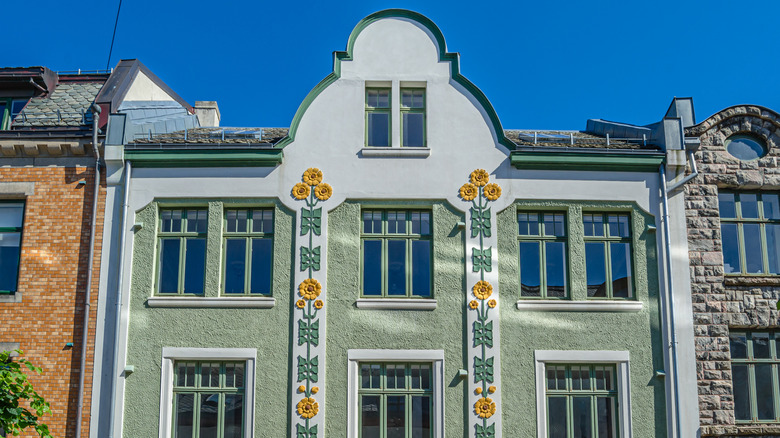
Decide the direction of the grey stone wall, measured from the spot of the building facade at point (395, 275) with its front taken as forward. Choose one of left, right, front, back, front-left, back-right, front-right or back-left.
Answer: left

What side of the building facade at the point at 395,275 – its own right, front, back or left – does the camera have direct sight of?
front
